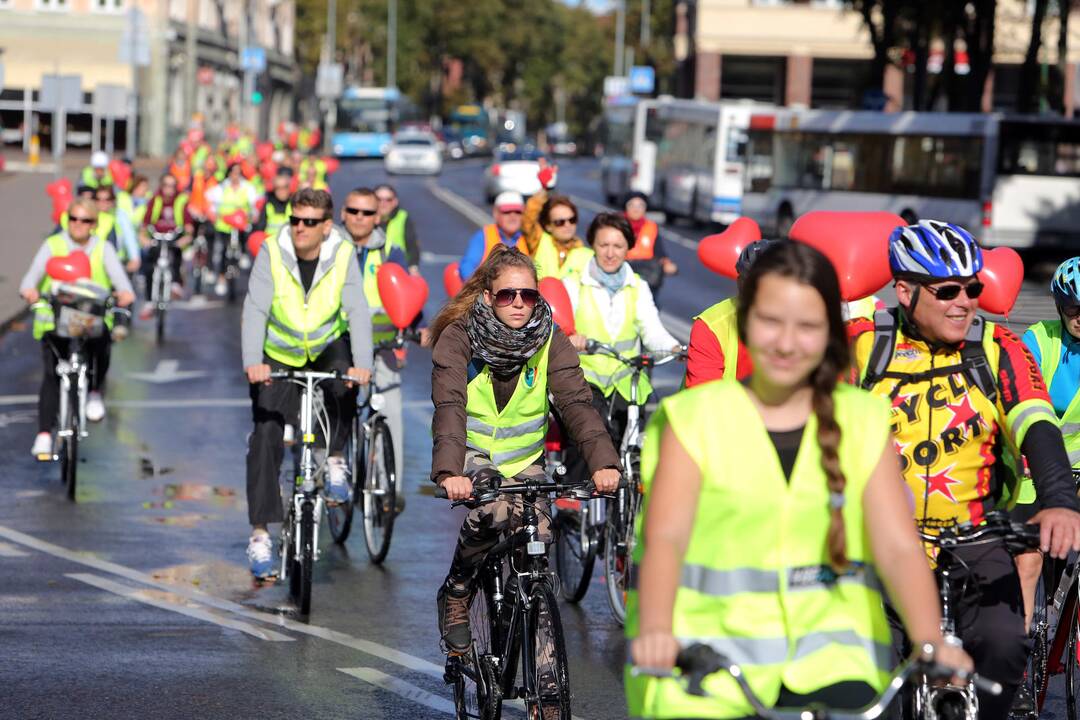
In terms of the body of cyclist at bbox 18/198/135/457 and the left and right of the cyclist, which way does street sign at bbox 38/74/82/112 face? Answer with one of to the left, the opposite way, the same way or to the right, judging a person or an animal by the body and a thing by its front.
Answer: the opposite way

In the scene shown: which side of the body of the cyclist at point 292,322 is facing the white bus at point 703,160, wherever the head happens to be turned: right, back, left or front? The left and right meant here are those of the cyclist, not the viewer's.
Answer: back

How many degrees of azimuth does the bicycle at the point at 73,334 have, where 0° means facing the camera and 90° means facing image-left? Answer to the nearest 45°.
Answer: approximately 0°

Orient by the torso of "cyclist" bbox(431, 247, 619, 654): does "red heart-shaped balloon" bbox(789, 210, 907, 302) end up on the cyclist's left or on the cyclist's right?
on the cyclist's left

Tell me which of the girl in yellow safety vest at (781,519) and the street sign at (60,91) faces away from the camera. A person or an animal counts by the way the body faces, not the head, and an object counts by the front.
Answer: the street sign

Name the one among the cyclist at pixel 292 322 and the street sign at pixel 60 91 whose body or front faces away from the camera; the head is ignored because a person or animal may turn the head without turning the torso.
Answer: the street sign

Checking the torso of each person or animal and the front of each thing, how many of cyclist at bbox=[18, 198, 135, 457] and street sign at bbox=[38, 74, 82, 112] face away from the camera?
1

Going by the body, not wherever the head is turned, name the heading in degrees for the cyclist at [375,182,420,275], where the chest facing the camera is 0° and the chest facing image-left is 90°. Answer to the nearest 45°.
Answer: approximately 0°

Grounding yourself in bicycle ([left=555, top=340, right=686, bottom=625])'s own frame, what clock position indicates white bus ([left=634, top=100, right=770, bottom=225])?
The white bus is roughly at 6 o'clock from the bicycle.

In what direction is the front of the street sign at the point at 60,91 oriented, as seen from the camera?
facing away from the viewer

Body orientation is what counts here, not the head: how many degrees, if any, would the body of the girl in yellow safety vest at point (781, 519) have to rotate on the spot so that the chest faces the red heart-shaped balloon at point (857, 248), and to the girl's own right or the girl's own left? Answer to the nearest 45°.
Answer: approximately 180°

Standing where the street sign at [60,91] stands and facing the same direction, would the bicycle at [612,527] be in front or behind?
behind
